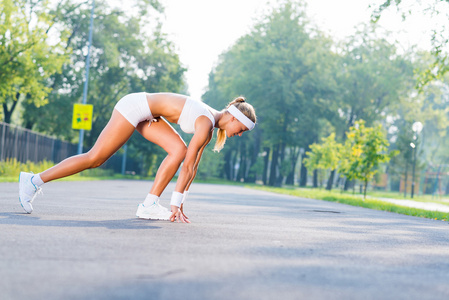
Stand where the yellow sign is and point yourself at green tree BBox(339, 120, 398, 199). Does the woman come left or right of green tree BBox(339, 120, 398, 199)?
right

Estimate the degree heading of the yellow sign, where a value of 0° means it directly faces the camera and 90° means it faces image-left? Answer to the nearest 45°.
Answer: approximately 0°

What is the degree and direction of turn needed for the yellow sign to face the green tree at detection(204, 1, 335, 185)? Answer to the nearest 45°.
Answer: approximately 135° to its left

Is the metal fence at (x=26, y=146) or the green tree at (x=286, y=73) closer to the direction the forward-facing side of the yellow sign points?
the metal fence

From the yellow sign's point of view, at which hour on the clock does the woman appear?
The woman is roughly at 12 o'clock from the yellow sign.

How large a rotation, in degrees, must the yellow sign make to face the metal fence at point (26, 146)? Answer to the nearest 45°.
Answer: approximately 45° to its right
